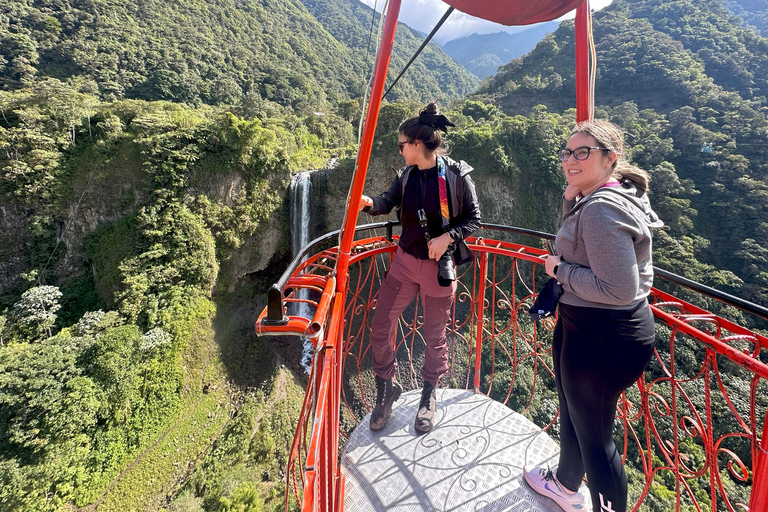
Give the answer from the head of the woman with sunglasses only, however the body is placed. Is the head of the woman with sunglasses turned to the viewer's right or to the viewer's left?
to the viewer's left

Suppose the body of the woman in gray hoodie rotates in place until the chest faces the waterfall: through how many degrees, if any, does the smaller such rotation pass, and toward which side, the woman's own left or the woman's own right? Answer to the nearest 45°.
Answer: approximately 45° to the woman's own right

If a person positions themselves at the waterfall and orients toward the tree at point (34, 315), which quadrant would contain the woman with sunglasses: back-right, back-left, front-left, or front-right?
front-left

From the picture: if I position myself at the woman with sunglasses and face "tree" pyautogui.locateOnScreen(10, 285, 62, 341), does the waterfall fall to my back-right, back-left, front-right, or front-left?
front-right

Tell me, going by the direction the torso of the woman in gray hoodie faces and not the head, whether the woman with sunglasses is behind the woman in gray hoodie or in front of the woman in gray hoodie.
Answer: in front

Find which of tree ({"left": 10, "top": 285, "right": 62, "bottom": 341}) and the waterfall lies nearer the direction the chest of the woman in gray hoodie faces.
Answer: the tree

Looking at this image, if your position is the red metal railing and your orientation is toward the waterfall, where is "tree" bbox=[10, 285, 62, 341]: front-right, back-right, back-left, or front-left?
front-left

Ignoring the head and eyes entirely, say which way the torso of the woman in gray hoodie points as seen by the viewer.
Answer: to the viewer's left

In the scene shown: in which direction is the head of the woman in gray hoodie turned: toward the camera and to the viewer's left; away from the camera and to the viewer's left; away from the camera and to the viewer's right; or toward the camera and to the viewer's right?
toward the camera and to the viewer's left
